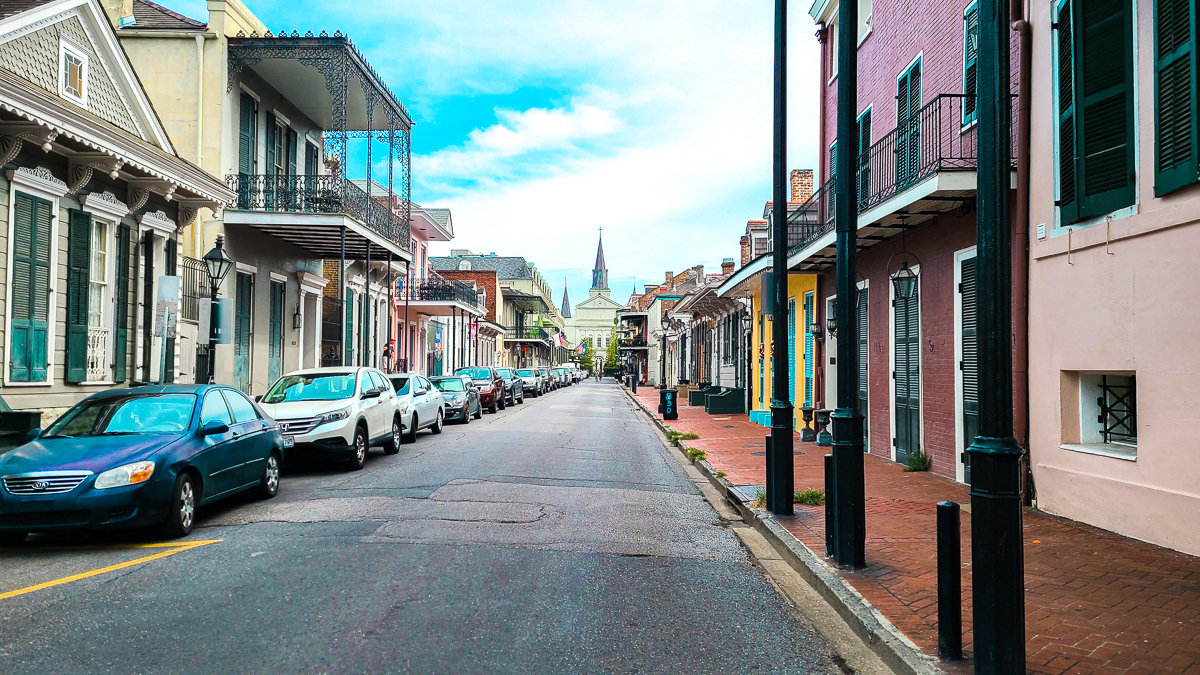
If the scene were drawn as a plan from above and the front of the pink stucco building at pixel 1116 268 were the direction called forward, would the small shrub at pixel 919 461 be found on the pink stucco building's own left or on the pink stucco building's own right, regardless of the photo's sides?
on the pink stucco building's own right

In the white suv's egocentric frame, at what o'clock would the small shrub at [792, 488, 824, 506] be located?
The small shrub is roughly at 9 o'clock from the white suv.

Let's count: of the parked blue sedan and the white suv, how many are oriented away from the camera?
0

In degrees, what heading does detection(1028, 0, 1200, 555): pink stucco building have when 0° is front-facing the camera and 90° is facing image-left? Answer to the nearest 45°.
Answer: approximately 45°

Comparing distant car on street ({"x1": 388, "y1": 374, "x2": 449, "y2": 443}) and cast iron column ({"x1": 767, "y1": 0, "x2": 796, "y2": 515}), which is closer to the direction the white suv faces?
the cast iron column

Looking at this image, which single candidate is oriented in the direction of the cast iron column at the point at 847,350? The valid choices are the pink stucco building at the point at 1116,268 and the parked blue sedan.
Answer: the pink stucco building

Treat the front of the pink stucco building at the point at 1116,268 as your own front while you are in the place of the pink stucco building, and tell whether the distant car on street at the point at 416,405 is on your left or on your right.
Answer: on your right

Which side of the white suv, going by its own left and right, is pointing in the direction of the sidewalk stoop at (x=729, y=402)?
back

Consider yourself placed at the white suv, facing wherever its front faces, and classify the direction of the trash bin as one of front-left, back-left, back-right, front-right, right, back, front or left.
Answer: back

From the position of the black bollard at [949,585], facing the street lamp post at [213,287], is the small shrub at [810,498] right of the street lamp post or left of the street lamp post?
right

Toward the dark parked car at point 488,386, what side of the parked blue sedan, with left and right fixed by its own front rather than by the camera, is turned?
back

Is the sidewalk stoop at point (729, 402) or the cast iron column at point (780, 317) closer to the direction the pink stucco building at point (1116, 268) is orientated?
the cast iron column

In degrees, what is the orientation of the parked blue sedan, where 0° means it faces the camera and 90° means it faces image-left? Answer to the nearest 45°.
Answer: approximately 45°

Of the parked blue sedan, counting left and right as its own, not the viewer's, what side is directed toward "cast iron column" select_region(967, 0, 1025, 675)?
left

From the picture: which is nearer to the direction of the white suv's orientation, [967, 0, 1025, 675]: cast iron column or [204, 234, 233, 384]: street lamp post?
the cast iron column

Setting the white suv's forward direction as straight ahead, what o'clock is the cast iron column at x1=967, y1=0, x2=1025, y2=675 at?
The cast iron column is roughly at 10 o'clock from the white suv.

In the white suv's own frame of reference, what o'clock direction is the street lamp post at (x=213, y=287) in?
The street lamp post is roughly at 3 o'clock from the white suv.

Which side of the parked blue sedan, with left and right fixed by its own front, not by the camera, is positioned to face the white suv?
back
